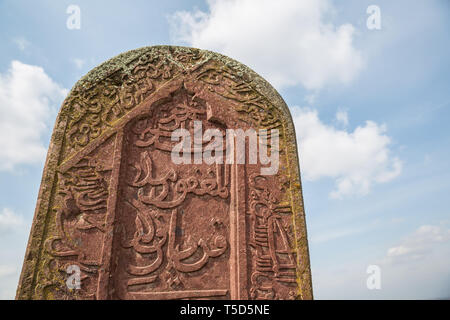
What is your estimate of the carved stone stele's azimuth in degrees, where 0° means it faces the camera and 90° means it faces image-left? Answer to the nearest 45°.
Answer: approximately 0°
